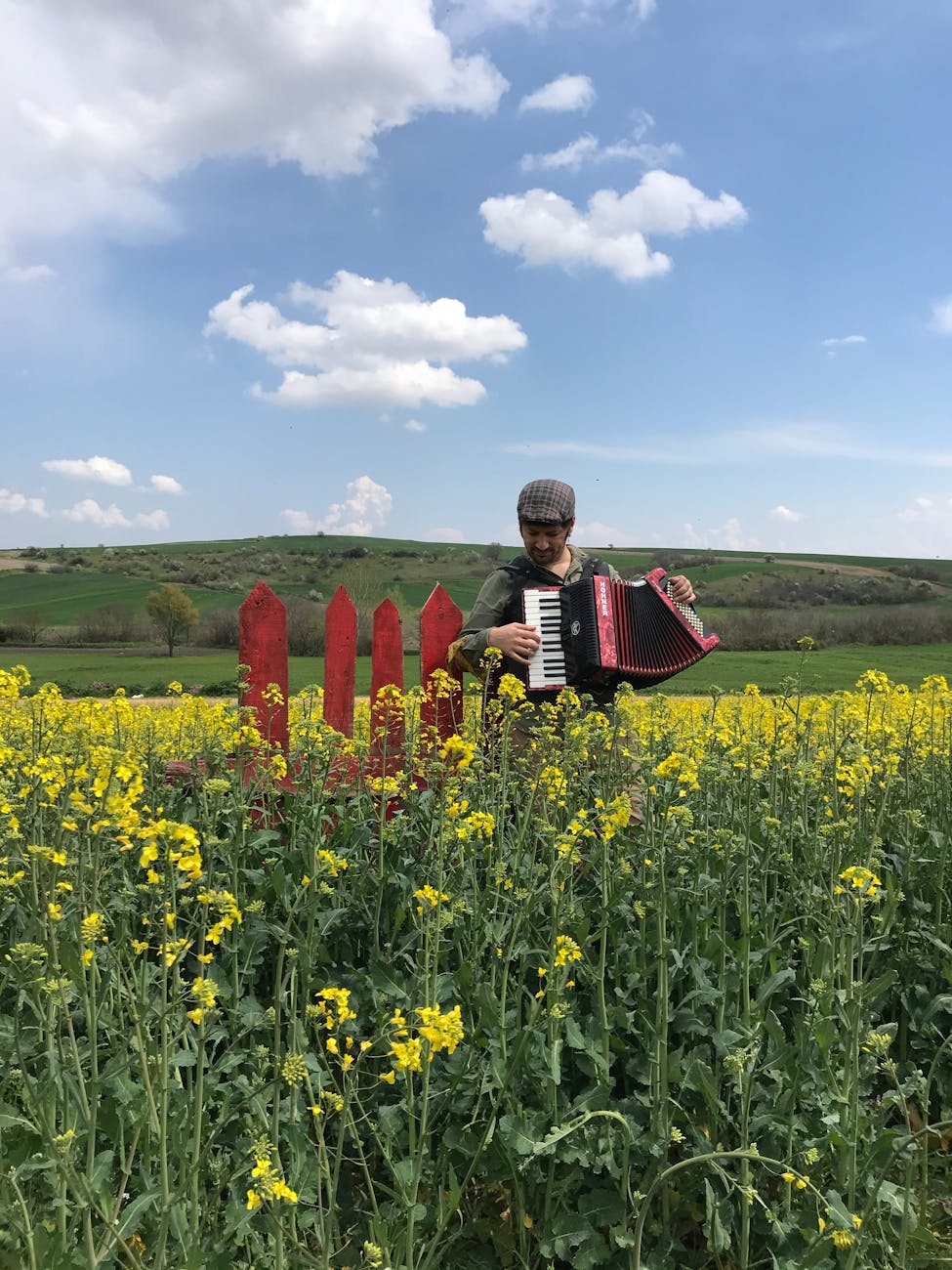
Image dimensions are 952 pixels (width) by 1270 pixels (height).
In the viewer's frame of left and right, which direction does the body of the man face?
facing the viewer

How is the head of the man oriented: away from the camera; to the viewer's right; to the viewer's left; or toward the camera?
toward the camera
